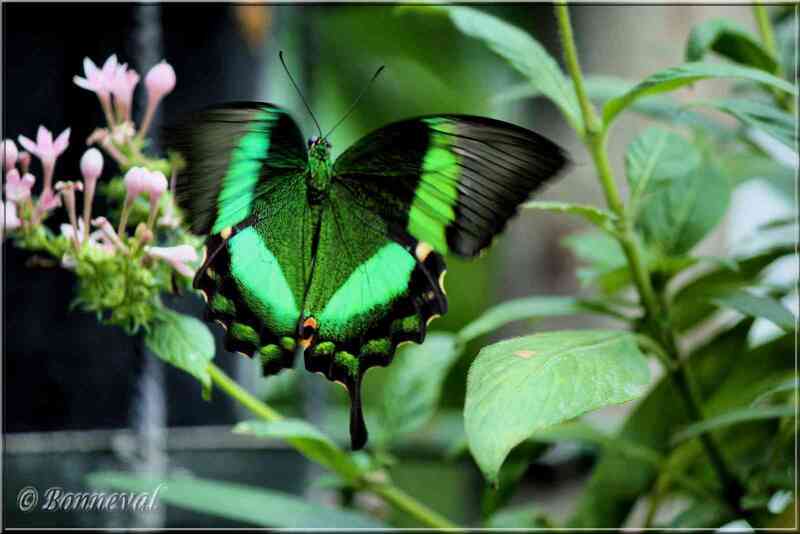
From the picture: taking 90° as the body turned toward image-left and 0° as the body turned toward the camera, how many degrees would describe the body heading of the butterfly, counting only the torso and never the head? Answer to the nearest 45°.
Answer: approximately 180°
